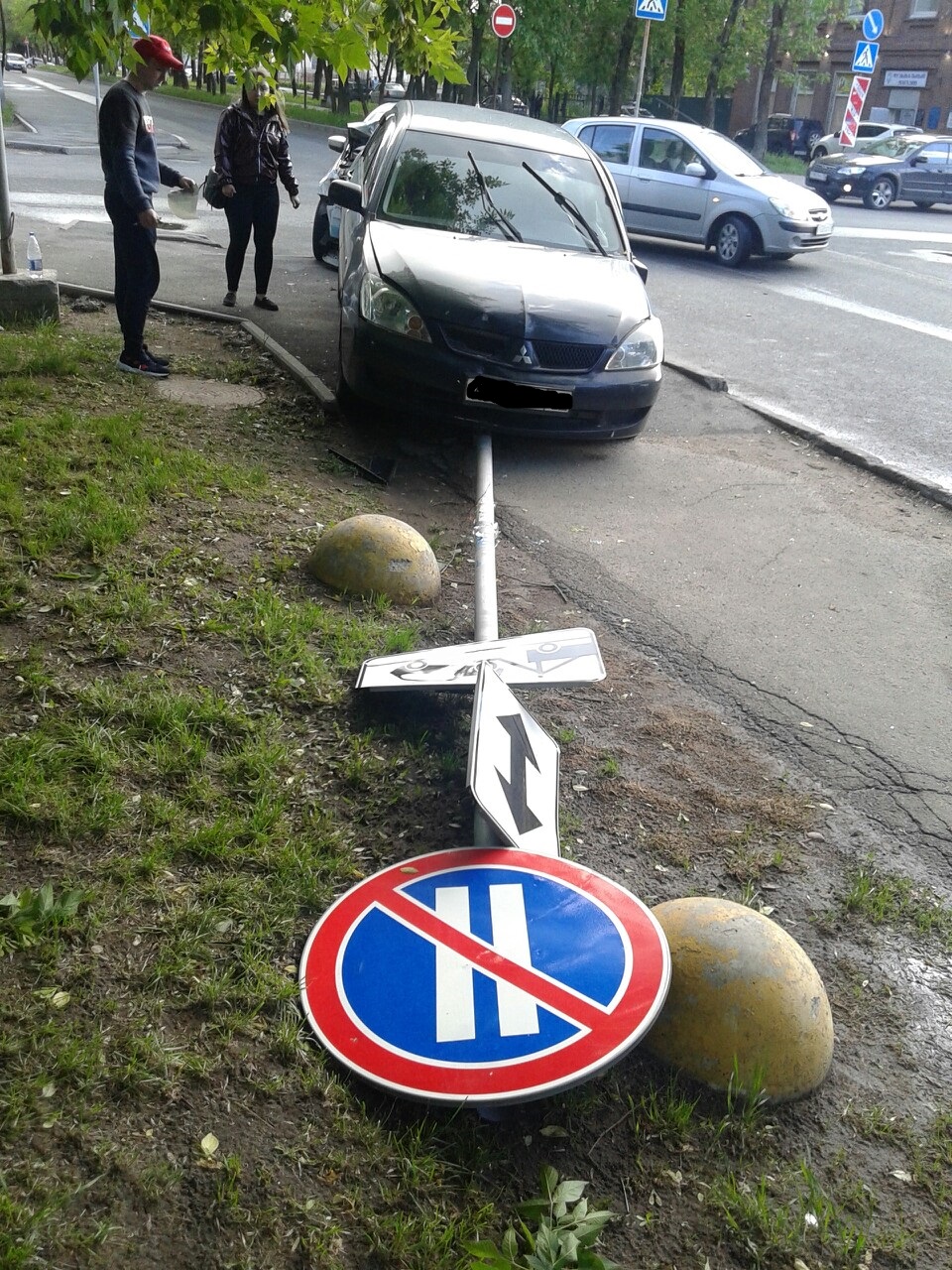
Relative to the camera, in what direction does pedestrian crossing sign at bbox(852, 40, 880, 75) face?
facing the viewer

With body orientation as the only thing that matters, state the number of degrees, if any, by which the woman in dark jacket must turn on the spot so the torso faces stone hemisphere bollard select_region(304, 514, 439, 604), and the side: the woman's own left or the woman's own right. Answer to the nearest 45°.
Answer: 0° — they already face it

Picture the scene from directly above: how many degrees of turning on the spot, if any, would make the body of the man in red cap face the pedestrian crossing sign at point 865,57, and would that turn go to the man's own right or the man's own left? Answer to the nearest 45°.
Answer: approximately 45° to the man's own left

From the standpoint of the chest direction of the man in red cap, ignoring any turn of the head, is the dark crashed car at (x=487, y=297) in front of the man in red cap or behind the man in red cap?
in front

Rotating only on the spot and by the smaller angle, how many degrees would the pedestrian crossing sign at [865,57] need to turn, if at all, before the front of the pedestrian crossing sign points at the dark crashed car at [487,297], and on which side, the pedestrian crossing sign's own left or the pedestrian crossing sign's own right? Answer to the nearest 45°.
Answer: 0° — it already faces it

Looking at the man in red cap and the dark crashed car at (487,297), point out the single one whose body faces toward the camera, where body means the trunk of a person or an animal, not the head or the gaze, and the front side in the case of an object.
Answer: the dark crashed car

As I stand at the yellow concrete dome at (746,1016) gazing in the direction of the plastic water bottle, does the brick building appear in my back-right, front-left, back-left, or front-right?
front-right

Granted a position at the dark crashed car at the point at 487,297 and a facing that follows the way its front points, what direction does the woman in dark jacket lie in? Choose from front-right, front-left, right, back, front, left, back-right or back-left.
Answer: back-right

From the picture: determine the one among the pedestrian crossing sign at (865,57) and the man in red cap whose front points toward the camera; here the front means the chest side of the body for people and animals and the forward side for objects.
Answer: the pedestrian crossing sign

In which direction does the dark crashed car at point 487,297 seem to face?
toward the camera

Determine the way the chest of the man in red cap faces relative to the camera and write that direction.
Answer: to the viewer's right

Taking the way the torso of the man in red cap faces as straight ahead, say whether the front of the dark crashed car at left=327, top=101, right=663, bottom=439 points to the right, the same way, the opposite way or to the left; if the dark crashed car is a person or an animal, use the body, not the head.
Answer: to the right

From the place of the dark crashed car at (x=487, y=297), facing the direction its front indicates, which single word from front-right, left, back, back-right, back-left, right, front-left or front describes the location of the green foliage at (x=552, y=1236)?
front

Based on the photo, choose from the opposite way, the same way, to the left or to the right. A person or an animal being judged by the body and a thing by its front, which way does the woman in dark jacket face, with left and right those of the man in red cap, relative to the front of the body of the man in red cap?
to the right

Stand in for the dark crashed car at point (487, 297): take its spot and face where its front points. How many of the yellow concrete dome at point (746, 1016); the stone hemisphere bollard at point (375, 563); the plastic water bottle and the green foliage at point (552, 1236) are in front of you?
3

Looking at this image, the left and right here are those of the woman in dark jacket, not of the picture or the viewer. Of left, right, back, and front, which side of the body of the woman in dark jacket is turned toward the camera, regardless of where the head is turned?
front

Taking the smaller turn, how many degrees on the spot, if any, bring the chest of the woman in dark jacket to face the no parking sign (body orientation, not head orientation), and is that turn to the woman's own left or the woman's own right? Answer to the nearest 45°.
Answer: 0° — they already face it

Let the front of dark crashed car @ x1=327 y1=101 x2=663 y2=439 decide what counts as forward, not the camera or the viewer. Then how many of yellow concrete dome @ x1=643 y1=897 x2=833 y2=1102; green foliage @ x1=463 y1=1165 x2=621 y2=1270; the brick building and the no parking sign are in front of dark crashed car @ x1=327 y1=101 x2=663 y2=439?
3
